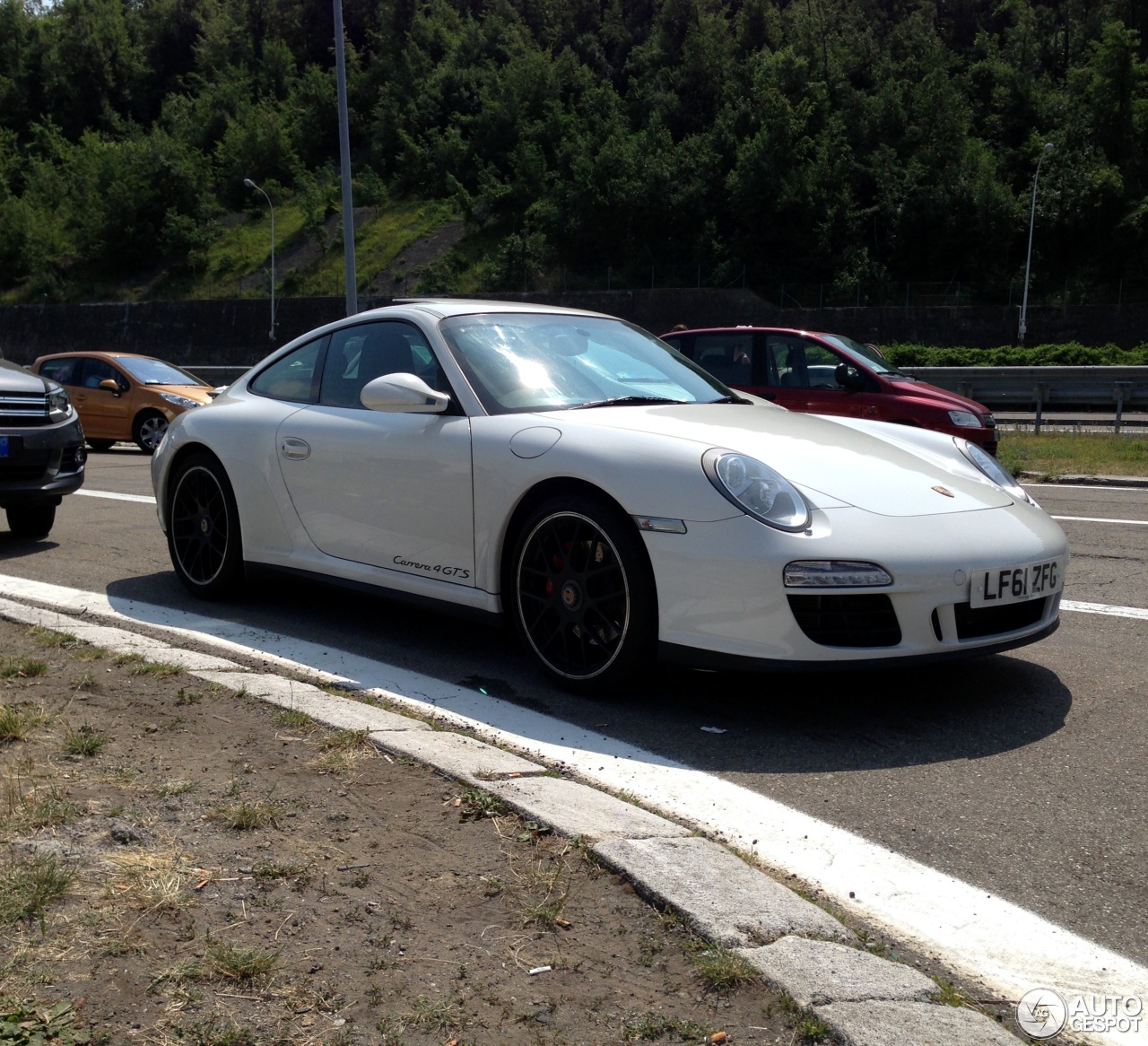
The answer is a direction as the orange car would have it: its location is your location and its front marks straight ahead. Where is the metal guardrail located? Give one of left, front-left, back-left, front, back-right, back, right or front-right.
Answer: front-left

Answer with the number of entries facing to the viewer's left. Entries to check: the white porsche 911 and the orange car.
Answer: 0

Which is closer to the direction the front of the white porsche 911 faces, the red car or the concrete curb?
the concrete curb

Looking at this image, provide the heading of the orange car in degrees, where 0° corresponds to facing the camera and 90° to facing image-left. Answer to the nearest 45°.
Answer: approximately 315°

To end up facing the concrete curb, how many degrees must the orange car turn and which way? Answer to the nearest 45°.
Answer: approximately 45° to its right

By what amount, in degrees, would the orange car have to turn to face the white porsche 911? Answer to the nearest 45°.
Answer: approximately 45° to its right

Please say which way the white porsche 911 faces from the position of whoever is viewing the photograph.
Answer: facing the viewer and to the right of the viewer

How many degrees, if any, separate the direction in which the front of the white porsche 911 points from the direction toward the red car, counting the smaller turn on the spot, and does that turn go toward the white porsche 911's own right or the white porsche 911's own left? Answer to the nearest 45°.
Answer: approximately 135° to the white porsche 911's own left

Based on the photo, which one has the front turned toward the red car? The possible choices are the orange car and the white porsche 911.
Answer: the orange car
